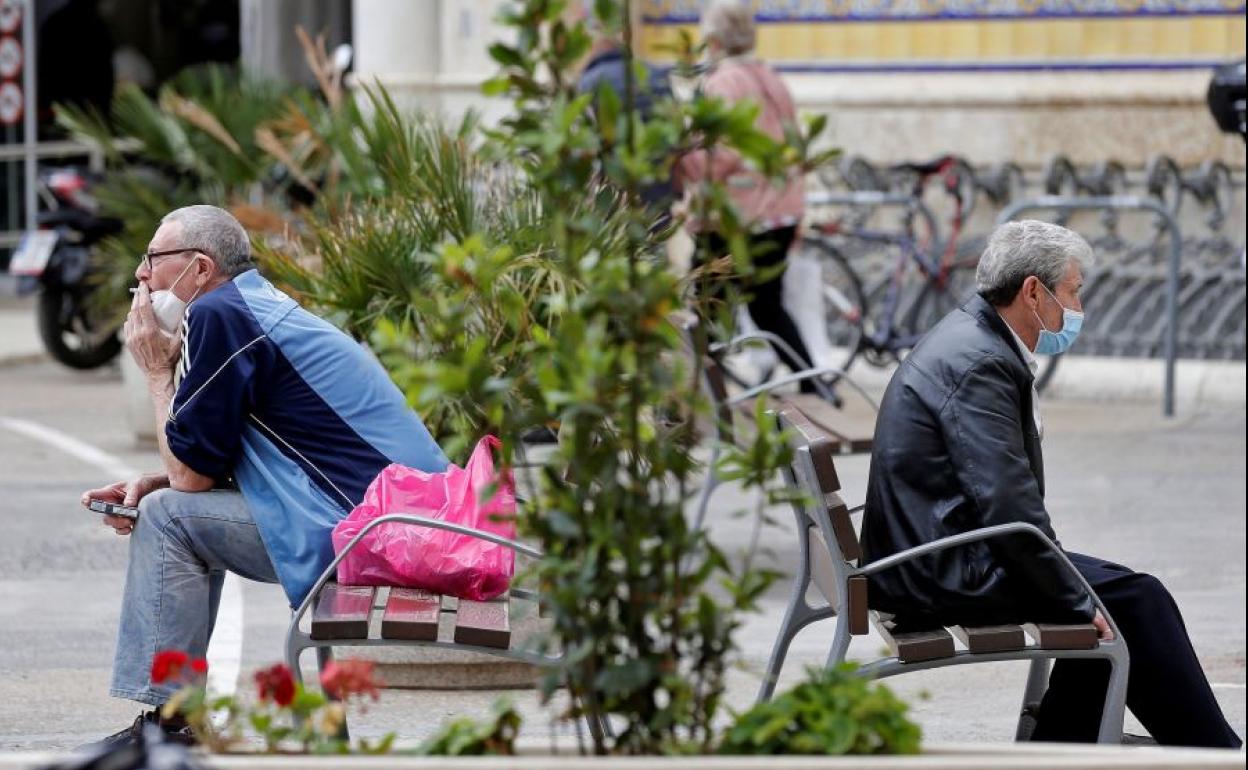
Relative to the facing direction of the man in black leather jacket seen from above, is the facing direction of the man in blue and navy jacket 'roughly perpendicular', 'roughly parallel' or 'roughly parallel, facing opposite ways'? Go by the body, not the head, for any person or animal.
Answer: roughly parallel, facing opposite ways

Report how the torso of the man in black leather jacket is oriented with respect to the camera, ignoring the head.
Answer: to the viewer's right

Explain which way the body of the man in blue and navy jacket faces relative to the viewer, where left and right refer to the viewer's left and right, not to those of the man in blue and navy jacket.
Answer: facing to the left of the viewer

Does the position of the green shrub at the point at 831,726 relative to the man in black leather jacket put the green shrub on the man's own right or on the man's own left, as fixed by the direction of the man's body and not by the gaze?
on the man's own right

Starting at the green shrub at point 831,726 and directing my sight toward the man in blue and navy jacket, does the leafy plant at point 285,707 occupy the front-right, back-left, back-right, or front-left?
front-left

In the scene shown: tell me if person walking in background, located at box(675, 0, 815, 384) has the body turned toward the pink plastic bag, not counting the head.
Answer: no

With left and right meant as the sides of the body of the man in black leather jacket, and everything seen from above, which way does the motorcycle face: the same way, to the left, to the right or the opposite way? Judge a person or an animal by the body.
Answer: to the left

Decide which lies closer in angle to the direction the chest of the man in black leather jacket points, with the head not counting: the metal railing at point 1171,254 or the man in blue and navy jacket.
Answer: the metal railing

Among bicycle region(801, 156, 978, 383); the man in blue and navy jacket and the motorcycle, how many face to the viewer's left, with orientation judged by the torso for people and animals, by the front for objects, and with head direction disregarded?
2

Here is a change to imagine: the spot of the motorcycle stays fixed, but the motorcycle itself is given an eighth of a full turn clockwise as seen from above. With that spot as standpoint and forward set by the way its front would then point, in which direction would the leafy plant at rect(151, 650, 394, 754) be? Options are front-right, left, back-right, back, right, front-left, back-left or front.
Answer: right

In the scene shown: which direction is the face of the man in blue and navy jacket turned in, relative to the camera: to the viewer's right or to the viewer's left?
to the viewer's left

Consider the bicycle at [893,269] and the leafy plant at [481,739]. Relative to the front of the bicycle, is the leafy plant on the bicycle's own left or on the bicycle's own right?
on the bicycle's own left

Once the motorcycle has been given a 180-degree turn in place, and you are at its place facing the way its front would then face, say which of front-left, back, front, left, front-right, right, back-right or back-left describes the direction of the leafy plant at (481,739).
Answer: front-left

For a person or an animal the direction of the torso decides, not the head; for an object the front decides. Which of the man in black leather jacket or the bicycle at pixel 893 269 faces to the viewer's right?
the man in black leather jacket

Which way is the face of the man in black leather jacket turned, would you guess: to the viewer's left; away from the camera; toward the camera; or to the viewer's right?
to the viewer's right

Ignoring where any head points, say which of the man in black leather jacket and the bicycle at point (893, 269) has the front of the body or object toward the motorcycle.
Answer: the bicycle

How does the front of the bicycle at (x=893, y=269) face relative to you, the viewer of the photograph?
facing to the left of the viewer

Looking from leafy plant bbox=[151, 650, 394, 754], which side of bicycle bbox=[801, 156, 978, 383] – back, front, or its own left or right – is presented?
left
